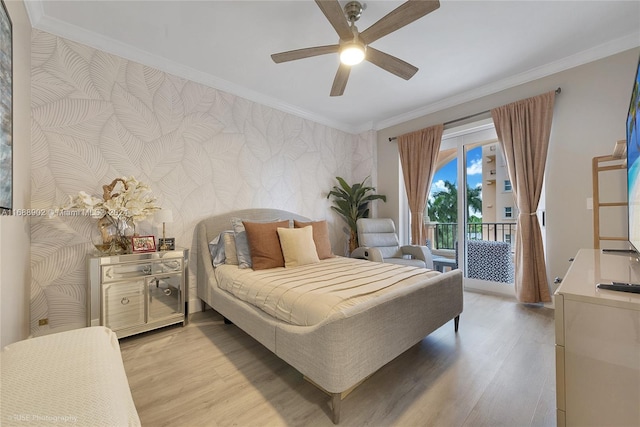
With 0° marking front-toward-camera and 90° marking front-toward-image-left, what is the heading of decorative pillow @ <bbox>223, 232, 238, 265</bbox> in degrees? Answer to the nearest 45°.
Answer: approximately 315°

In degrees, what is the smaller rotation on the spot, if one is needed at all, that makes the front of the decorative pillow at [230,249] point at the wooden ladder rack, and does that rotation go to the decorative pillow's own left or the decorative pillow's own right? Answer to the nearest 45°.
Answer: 0° — it already faces it

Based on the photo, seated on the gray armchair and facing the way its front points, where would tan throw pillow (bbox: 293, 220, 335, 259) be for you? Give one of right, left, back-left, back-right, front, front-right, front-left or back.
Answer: right

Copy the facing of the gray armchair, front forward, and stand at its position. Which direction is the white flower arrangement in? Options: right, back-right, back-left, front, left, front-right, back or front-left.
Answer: right

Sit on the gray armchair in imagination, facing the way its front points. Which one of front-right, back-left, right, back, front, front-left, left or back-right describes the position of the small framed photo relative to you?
right

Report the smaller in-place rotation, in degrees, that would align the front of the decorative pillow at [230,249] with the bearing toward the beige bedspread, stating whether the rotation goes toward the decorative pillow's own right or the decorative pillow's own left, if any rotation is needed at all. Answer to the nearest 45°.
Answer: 0° — it already faces it

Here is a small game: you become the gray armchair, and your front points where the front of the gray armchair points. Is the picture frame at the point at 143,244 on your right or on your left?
on your right

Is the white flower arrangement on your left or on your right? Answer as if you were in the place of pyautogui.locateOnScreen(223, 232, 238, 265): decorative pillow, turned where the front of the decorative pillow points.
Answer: on your right

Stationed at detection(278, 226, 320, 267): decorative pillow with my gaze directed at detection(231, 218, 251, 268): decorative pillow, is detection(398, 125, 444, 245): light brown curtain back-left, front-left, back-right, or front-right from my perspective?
back-right

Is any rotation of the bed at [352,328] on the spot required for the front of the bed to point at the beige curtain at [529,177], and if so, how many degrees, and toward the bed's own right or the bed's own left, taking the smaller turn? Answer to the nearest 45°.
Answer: approximately 90° to the bed's own left

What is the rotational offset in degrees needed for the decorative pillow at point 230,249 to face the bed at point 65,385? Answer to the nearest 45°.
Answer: approximately 45° to its right
